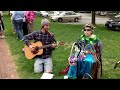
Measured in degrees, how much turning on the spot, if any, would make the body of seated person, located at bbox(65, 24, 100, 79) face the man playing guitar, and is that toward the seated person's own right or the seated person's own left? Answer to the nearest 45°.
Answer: approximately 90° to the seated person's own right

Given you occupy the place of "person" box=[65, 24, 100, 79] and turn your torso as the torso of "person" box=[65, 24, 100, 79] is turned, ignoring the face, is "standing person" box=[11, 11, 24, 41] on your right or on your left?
on your right

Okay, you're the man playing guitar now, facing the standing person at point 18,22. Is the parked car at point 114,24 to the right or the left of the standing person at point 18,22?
right

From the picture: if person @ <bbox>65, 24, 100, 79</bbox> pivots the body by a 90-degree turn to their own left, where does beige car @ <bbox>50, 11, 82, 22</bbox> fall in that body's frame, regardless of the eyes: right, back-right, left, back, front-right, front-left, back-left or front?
back-left

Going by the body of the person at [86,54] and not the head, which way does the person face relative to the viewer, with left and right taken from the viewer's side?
facing the viewer and to the left of the viewer
